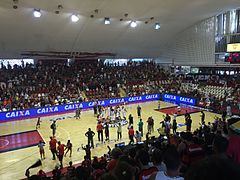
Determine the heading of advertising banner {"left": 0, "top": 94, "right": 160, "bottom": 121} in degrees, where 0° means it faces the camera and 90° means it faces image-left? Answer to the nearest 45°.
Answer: approximately 315°

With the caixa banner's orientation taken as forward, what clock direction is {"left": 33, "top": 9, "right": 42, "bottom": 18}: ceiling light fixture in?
The ceiling light fixture is roughly at 12 o'clock from the caixa banner.

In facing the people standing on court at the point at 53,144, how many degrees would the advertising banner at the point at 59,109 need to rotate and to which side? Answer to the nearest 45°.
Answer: approximately 45° to its right

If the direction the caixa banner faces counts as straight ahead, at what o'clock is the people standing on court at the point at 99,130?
The people standing on court is roughly at 11 o'clock from the caixa banner.

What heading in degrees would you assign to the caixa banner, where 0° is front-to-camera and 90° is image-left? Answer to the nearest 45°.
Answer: approximately 45°
